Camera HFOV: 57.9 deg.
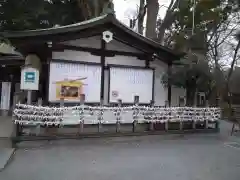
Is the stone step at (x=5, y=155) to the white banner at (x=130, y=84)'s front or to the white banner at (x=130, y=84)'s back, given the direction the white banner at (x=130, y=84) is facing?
to the front

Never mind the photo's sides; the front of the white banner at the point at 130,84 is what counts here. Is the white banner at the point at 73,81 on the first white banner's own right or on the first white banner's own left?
on the first white banner's own right

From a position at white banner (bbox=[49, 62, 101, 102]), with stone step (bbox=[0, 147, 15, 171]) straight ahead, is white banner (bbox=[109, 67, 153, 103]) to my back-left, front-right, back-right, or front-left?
back-left

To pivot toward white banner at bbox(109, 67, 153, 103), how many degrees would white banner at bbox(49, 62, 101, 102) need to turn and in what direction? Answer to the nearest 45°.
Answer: approximately 90° to its left

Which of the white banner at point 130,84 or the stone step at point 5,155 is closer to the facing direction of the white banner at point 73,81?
the stone step

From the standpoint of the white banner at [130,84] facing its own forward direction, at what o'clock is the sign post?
The sign post is roughly at 2 o'clock from the white banner.

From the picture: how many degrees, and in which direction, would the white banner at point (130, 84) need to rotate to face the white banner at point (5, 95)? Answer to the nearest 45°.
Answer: approximately 135° to its right

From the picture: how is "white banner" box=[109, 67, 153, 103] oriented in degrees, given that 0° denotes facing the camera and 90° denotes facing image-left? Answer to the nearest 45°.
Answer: approximately 0°

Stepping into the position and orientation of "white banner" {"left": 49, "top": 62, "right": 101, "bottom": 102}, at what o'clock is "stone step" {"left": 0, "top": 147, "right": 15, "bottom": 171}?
The stone step is roughly at 1 o'clock from the white banner.

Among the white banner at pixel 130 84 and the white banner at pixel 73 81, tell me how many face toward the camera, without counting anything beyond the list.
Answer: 2
